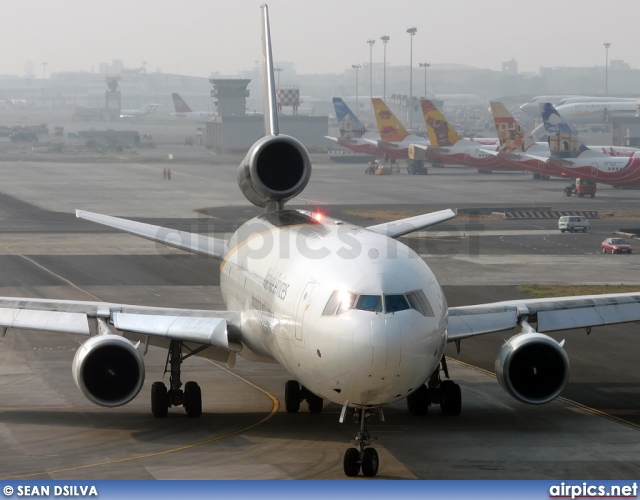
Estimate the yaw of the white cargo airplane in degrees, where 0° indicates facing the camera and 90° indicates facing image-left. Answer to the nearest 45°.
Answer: approximately 0°
